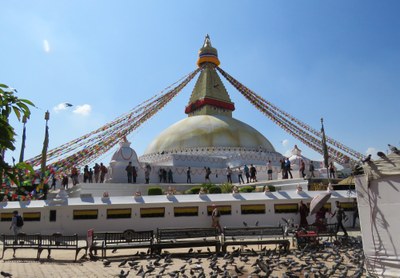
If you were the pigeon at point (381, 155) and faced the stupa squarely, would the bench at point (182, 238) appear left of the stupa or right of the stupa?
left

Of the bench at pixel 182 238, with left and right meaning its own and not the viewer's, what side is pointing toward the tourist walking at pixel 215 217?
back

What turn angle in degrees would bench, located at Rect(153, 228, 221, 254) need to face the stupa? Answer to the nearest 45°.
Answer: approximately 180°

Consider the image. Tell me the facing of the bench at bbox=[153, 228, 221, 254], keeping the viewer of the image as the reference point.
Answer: facing the viewer
